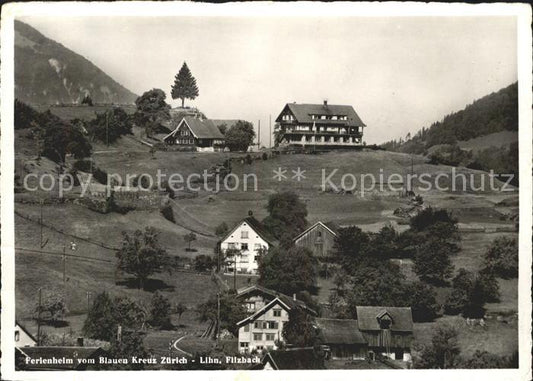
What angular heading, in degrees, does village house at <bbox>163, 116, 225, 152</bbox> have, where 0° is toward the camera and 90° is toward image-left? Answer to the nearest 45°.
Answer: approximately 45°
